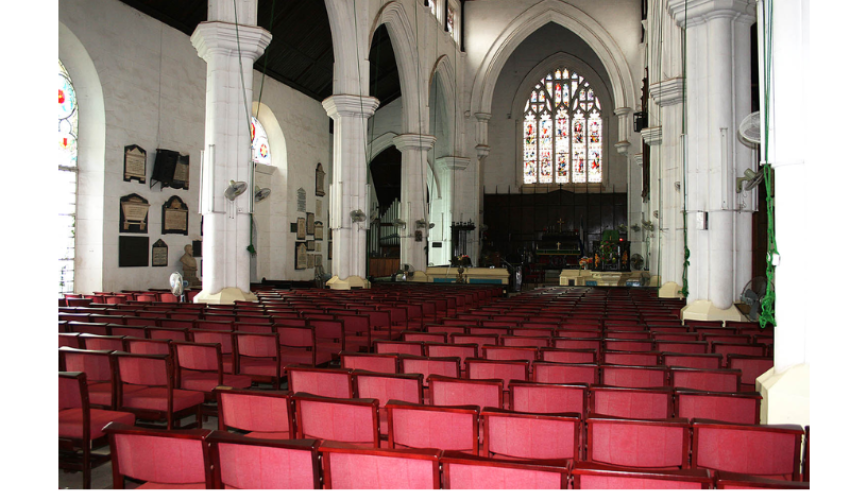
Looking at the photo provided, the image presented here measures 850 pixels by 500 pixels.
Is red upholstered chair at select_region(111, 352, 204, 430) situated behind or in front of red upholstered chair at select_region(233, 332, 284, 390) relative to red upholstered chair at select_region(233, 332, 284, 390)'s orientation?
behind

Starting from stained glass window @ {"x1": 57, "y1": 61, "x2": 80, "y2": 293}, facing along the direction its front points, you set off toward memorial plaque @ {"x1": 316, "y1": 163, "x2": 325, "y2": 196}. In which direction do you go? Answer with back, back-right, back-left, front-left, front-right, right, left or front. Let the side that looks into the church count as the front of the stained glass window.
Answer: left

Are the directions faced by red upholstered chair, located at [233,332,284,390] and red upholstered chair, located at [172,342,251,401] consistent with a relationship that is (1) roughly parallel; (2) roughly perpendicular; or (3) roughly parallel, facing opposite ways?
roughly parallel

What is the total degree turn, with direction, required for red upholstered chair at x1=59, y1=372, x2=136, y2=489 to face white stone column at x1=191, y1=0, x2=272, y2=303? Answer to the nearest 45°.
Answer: approximately 45° to its left

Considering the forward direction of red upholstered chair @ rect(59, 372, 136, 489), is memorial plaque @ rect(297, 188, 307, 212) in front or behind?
in front

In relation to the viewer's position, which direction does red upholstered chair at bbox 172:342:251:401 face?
facing away from the viewer and to the right of the viewer

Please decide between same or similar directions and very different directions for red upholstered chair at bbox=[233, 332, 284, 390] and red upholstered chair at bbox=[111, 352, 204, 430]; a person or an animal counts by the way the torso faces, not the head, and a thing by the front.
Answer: same or similar directions

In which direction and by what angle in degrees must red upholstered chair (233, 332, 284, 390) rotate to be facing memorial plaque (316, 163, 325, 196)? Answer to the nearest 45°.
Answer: approximately 45° to its left

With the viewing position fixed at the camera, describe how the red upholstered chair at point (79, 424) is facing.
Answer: facing away from the viewer and to the right of the viewer

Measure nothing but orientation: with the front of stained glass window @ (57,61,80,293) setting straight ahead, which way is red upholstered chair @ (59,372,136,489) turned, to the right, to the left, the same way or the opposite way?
to the left

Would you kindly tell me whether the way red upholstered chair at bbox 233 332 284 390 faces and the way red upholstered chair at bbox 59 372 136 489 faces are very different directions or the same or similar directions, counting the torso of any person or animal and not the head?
same or similar directions

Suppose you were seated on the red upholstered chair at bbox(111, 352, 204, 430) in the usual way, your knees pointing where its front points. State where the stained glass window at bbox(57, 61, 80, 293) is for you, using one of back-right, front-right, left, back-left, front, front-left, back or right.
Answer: front-left

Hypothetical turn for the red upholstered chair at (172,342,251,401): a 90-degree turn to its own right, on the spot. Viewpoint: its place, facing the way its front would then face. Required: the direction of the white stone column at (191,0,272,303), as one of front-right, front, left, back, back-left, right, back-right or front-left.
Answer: back-left

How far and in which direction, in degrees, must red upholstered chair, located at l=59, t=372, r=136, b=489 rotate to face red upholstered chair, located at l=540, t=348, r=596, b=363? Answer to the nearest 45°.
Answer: approximately 45° to its right

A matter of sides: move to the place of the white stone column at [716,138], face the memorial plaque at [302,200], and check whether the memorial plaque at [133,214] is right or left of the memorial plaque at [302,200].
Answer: left

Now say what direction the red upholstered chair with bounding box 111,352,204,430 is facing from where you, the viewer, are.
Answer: facing away from the viewer and to the right of the viewer

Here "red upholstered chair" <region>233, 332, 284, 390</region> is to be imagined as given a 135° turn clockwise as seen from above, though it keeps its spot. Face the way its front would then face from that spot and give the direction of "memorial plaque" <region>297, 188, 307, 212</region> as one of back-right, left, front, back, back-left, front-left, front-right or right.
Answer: back

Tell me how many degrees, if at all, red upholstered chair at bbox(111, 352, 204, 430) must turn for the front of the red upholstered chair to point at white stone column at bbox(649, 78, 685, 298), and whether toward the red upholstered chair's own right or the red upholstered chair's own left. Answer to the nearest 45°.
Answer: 0° — it already faces it

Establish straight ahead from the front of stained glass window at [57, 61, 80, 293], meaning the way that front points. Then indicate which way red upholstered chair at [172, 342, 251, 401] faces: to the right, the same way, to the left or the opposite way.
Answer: to the left

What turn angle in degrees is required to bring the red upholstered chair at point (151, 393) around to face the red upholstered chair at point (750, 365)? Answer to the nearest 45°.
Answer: approximately 45° to its right
